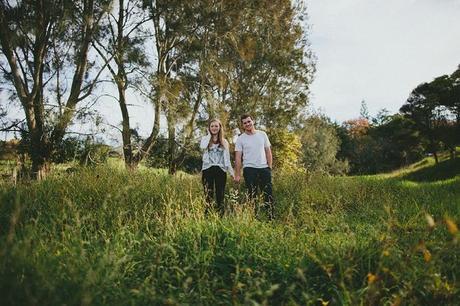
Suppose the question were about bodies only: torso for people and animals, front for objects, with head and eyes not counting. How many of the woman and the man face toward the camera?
2

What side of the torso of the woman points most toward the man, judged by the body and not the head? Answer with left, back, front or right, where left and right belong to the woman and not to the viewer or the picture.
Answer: left

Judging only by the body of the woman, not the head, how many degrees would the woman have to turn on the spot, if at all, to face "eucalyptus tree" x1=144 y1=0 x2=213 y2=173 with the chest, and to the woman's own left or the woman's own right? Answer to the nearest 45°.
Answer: approximately 180°

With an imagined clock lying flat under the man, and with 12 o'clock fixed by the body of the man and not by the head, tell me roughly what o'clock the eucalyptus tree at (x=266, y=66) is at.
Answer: The eucalyptus tree is roughly at 6 o'clock from the man.

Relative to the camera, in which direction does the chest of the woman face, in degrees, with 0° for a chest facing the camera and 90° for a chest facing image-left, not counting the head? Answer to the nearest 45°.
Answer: approximately 0°

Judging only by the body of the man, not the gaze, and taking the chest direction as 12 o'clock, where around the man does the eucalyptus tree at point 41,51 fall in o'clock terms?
The eucalyptus tree is roughly at 4 o'clock from the man.

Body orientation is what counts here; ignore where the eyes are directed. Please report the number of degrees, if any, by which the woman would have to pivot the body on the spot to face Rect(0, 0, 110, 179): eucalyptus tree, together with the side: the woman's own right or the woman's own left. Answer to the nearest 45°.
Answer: approximately 135° to the woman's own right

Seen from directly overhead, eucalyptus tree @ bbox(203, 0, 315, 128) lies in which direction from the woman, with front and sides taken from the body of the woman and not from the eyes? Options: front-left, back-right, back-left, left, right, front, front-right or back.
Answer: back

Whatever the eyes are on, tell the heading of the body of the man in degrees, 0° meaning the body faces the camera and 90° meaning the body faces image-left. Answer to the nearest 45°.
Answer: approximately 0°

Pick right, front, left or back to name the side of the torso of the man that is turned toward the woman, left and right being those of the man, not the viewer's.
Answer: right
